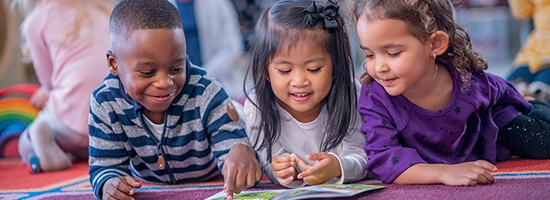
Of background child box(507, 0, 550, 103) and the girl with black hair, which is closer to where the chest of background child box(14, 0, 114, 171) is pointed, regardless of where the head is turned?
the background child

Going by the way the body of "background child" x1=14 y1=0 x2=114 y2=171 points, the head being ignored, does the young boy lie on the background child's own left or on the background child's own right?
on the background child's own right

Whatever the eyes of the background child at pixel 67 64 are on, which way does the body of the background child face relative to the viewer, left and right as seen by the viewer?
facing away from the viewer and to the right of the viewer

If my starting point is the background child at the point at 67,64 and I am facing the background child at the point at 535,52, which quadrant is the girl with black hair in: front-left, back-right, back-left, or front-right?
front-right

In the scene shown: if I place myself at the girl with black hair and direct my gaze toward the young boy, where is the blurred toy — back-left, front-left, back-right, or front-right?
front-right

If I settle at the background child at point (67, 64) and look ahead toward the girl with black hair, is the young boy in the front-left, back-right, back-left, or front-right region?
front-right
